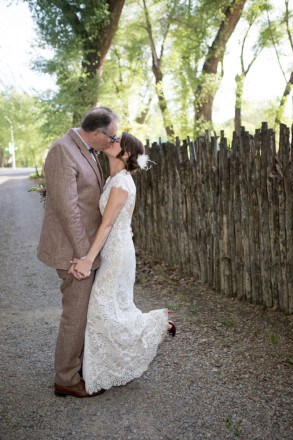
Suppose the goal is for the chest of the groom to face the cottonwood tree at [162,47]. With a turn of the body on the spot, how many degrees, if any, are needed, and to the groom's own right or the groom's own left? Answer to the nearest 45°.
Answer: approximately 90° to the groom's own left

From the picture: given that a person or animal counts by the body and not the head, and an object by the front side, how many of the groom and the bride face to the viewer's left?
1

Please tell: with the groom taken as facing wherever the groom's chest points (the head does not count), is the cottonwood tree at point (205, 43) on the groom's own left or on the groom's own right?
on the groom's own left

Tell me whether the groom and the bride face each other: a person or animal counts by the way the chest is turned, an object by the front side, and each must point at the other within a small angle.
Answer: yes

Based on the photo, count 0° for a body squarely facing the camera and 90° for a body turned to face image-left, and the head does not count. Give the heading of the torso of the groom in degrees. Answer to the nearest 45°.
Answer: approximately 270°

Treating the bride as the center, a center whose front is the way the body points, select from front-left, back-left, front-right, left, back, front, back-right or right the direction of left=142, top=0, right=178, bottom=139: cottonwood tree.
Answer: right

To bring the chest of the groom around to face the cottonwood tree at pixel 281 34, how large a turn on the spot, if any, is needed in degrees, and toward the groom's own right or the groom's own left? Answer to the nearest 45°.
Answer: approximately 45° to the groom's own left

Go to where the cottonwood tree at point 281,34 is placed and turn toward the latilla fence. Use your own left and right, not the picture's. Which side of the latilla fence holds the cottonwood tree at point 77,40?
right

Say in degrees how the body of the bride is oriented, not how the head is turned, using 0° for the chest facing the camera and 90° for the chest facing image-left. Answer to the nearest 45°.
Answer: approximately 90°

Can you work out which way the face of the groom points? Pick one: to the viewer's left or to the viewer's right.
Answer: to the viewer's right

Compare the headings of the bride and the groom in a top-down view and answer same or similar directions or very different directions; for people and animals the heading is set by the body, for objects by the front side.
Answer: very different directions

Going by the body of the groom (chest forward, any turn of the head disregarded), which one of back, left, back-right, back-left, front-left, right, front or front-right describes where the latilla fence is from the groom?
front-left
